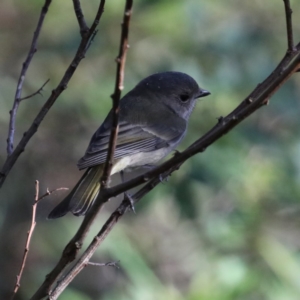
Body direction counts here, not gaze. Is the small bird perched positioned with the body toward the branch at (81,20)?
no

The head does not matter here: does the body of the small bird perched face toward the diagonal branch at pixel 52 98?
no

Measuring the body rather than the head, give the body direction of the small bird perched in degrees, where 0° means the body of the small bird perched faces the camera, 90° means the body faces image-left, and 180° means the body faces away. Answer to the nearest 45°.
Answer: approximately 270°
